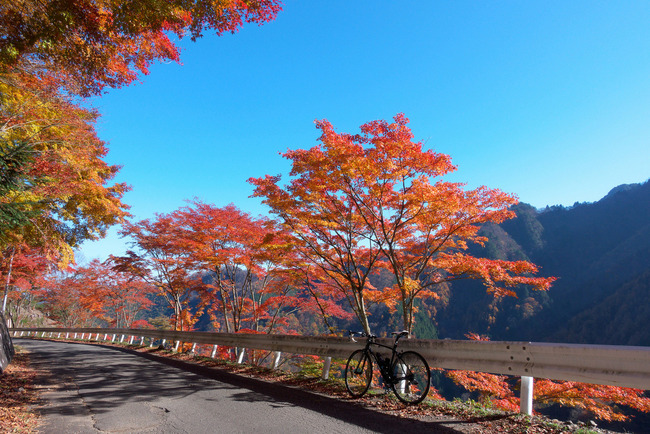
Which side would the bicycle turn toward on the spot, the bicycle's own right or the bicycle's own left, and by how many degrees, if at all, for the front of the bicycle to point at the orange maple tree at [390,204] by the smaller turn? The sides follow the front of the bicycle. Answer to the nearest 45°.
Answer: approximately 45° to the bicycle's own right

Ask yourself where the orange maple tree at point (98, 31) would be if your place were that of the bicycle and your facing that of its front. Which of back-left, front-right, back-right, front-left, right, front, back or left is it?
front-left

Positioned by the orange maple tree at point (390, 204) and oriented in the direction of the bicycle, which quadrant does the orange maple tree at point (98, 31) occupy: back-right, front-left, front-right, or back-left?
front-right

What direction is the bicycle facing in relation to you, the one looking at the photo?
facing away from the viewer and to the left of the viewer
